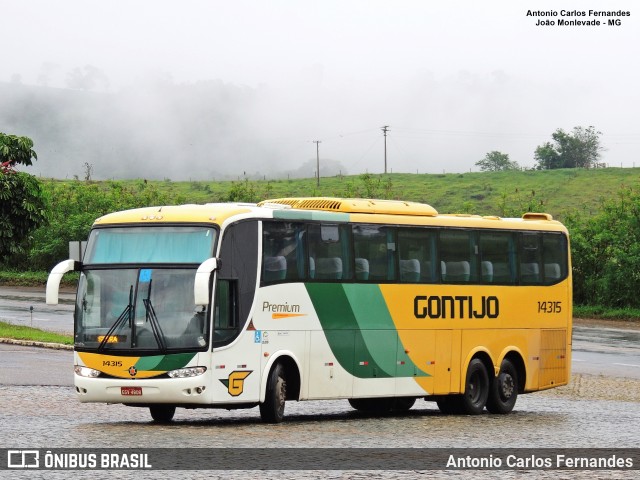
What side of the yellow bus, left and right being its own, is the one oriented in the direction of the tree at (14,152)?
right

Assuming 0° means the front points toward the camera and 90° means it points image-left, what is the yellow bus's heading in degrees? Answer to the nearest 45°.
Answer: approximately 45°

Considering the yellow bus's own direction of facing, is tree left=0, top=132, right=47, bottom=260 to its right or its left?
on its right
